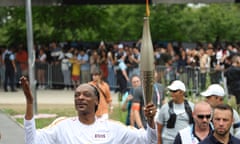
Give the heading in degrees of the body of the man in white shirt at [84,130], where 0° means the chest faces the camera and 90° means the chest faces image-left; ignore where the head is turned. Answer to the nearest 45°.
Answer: approximately 0°

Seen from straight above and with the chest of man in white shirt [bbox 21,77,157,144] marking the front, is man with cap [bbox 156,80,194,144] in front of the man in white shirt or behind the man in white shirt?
behind

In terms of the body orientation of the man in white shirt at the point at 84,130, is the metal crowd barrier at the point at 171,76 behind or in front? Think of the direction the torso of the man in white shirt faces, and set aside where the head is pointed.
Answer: behind
